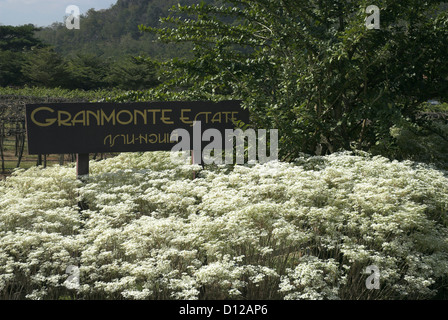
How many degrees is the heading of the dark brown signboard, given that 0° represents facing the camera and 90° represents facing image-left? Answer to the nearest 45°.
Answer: approximately 0°

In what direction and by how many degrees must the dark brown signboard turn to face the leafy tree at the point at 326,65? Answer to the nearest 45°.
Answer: approximately 90° to its left
